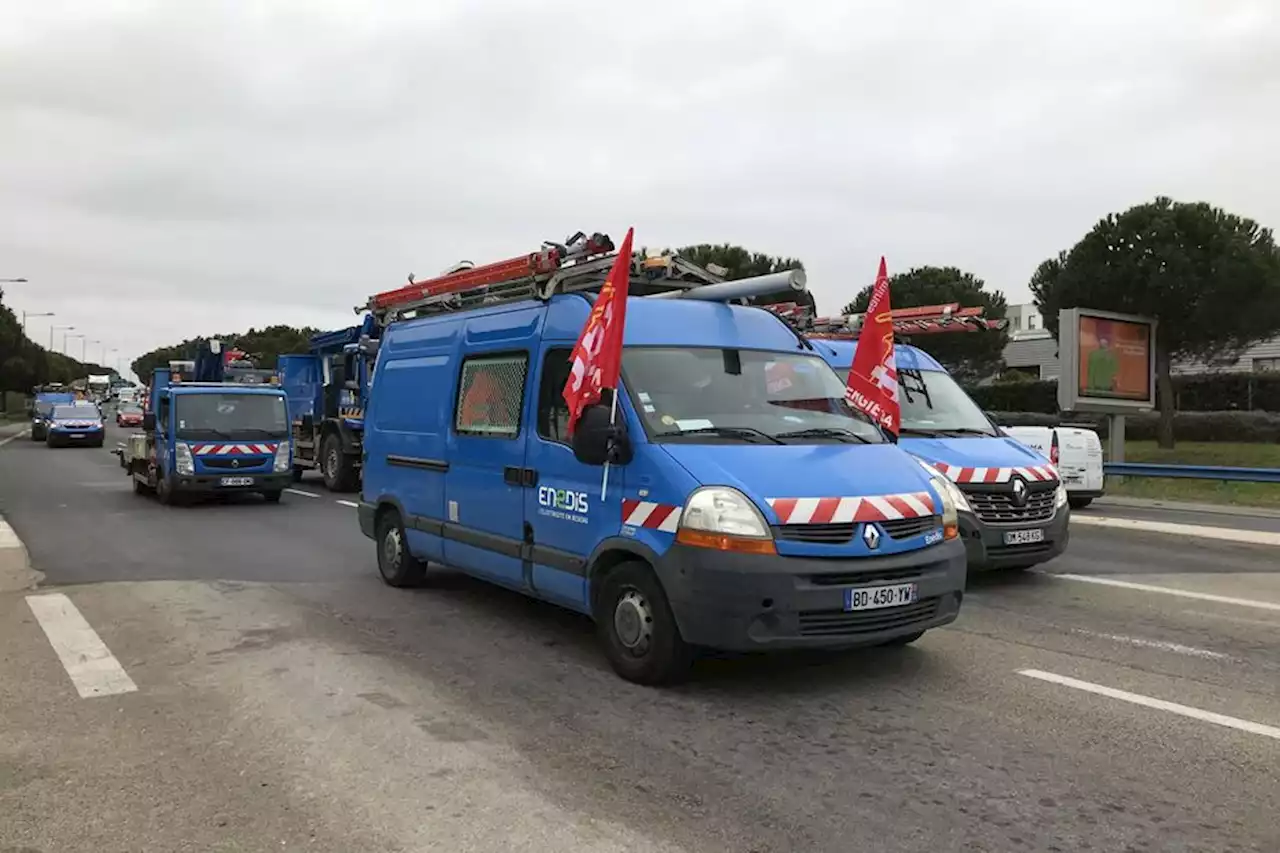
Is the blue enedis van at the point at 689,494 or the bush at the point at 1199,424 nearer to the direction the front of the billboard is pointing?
the blue enedis van

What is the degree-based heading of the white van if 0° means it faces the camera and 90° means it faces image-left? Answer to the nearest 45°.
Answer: approximately 135°

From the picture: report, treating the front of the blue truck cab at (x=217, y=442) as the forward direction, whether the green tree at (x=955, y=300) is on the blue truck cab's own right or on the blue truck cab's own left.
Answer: on the blue truck cab's own left

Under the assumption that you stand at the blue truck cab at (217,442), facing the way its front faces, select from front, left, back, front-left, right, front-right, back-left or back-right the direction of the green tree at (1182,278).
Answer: left

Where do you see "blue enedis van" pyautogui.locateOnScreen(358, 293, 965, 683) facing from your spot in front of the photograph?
facing the viewer and to the right of the viewer

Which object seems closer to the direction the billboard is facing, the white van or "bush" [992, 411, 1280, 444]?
the white van

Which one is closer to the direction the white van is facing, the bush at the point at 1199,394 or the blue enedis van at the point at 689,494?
the bush

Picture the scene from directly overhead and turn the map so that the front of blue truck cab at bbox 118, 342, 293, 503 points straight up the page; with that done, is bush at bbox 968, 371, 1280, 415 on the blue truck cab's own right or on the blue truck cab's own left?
on the blue truck cab's own left

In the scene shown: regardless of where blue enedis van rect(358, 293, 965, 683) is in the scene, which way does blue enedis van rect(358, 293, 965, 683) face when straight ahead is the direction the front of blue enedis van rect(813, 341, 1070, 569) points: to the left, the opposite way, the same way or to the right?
the same way

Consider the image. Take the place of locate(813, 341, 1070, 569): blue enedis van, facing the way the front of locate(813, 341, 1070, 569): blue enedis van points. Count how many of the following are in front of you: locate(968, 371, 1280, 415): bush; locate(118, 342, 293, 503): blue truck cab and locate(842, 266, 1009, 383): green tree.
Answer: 0

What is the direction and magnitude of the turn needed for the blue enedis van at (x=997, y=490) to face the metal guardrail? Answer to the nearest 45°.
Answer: approximately 135° to its left

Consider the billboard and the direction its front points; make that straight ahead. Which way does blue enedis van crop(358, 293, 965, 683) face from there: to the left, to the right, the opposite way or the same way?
the same way

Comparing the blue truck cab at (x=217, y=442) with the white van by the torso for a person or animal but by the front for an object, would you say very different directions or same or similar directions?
very different directions

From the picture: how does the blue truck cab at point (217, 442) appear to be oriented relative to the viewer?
toward the camera

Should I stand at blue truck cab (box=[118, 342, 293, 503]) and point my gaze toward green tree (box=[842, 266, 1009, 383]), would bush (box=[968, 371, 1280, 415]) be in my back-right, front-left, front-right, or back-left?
front-right

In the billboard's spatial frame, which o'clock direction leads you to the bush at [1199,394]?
The bush is roughly at 8 o'clock from the billboard.

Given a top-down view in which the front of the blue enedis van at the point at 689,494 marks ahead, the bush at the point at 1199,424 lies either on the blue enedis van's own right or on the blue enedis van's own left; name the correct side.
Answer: on the blue enedis van's own left
